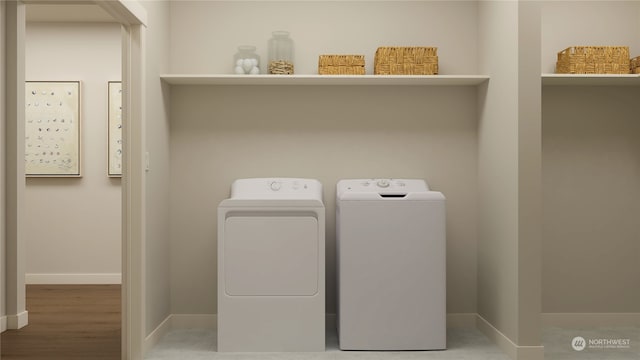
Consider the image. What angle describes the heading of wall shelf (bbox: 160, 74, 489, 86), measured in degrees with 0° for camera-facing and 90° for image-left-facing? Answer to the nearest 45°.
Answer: approximately 0°

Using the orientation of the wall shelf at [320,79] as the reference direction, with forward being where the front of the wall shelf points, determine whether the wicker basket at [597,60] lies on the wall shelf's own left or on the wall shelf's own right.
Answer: on the wall shelf's own left

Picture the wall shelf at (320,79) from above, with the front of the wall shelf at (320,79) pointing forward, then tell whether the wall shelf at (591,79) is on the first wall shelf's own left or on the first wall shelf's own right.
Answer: on the first wall shelf's own left

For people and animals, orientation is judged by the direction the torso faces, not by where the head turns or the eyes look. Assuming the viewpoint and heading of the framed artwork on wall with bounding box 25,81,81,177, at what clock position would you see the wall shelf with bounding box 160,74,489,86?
The wall shelf is roughly at 11 o'clock from the framed artwork on wall.

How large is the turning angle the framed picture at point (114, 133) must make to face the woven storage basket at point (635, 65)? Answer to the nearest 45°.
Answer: approximately 45° to its left

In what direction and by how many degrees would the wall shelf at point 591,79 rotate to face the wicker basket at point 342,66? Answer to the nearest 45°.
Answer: approximately 45° to its right

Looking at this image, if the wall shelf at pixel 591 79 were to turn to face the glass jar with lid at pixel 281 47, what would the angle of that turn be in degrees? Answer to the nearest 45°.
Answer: approximately 90° to its right

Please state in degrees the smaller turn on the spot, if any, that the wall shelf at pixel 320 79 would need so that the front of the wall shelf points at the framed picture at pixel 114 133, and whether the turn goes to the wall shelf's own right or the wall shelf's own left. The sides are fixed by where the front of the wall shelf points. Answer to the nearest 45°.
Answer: approximately 135° to the wall shelf's own right
